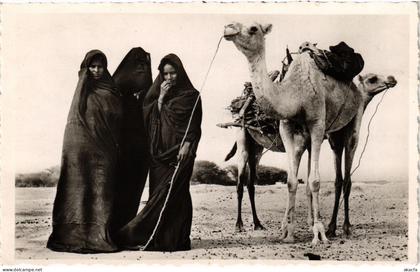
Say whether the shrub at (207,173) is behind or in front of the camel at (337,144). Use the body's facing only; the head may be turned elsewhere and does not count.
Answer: behind
